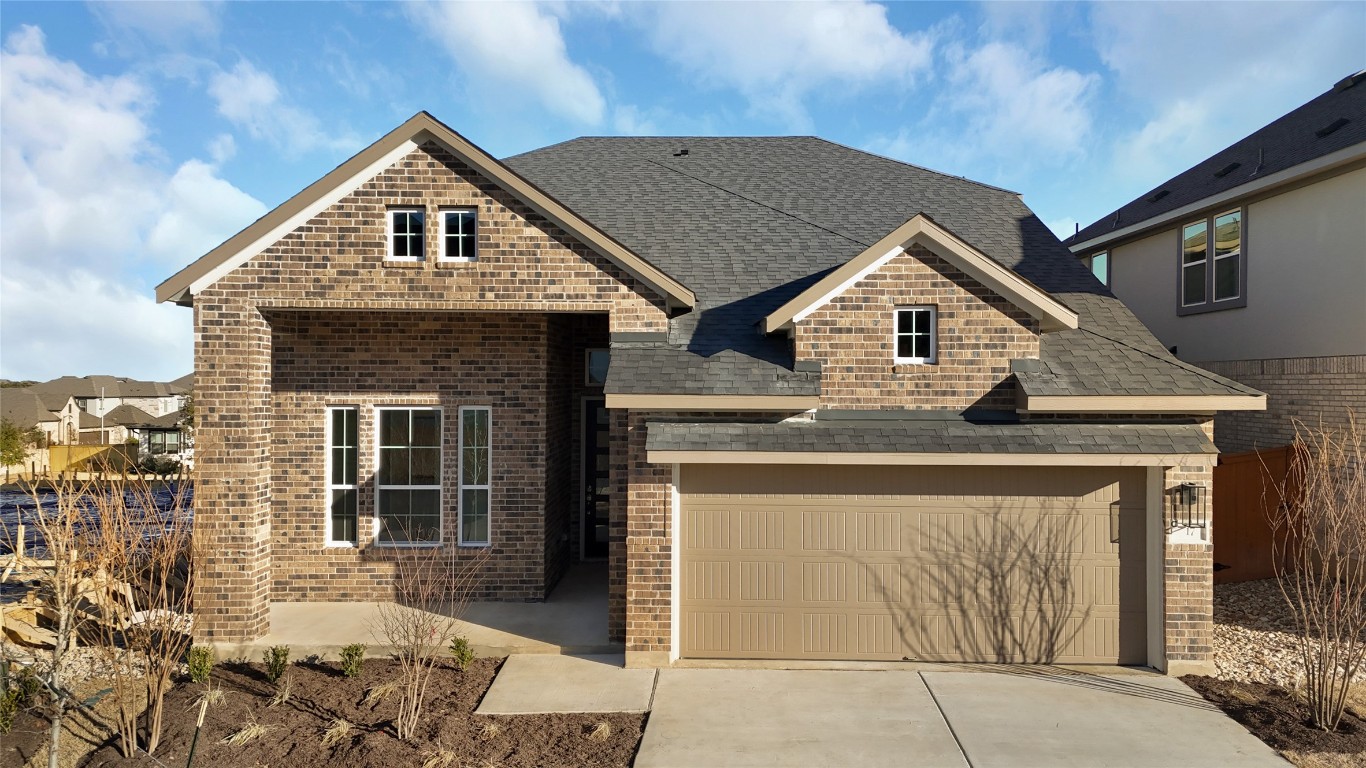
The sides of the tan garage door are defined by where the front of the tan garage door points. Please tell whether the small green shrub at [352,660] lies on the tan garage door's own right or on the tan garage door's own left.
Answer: on the tan garage door's own right

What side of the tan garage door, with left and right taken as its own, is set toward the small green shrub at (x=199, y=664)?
right

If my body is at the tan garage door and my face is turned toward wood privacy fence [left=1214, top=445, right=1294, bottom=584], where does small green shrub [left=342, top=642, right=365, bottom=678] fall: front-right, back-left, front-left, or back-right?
back-left

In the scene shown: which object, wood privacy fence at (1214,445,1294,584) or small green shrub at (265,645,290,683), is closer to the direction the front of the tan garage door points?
the small green shrub

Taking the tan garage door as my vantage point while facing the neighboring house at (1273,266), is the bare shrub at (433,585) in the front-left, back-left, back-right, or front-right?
back-left

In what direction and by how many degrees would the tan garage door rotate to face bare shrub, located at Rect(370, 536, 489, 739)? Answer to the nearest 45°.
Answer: approximately 90° to its right

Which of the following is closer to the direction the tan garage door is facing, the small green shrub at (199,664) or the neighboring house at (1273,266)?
the small green shrub

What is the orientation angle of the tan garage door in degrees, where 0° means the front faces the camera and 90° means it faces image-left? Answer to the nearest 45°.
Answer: approximately 0°

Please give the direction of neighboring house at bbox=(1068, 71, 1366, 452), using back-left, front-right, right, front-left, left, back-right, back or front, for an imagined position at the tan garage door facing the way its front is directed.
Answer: back-left
